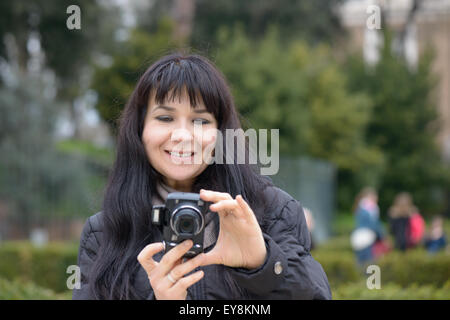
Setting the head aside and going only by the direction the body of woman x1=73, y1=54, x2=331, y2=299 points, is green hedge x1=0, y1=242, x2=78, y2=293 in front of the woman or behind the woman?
behind

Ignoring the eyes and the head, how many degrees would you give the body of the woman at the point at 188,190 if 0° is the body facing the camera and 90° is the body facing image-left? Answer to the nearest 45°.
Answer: approximately 0°

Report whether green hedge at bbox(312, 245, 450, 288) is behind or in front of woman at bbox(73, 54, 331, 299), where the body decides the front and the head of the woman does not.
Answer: behind

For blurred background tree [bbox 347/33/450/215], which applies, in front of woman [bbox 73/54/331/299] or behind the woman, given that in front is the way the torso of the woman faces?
behind

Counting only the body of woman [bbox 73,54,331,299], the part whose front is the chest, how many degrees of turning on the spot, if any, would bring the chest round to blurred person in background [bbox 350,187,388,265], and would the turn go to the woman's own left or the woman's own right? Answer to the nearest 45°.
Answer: approximately 180°

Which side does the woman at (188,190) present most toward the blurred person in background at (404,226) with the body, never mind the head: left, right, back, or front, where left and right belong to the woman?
back

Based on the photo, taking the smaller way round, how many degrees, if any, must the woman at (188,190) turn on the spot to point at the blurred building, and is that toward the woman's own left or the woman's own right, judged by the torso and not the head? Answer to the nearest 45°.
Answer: approximately 180°
